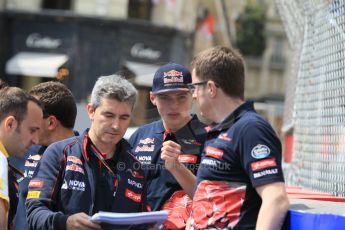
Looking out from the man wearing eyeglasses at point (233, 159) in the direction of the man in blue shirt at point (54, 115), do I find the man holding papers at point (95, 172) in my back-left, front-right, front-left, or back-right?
front-left

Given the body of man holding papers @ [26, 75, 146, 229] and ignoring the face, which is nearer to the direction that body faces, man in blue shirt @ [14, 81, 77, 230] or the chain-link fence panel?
the chain-link fence panel

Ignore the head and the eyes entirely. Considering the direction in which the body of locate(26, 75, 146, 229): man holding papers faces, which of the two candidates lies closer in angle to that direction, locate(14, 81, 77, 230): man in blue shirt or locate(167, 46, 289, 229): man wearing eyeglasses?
the man wearing eyeglasses

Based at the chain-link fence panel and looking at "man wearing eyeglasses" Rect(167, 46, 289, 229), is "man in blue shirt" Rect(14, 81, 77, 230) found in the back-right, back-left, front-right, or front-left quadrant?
front-right

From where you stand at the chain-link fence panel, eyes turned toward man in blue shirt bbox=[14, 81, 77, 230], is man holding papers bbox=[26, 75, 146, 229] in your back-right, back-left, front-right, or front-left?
front-left

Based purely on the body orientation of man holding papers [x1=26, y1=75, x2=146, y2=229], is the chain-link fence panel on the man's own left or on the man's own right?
on the man's own left

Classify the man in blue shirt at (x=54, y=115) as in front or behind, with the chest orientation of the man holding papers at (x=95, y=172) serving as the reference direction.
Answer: behind

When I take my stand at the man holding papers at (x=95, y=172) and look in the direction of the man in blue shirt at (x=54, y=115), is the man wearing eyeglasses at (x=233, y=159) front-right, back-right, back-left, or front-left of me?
back-right

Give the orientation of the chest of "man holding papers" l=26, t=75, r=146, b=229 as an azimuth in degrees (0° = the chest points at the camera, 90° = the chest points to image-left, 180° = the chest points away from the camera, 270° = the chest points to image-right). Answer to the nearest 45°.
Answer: approximately 315°
